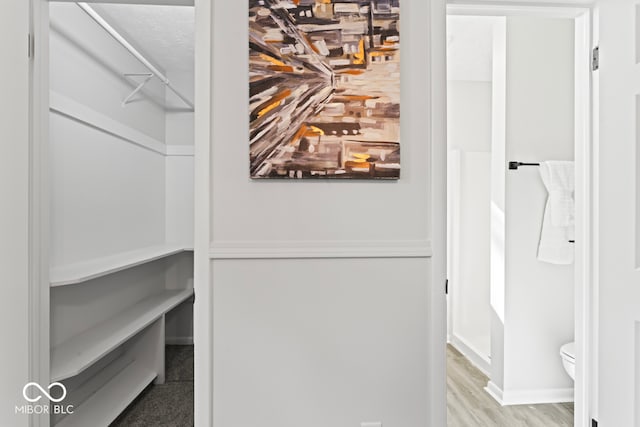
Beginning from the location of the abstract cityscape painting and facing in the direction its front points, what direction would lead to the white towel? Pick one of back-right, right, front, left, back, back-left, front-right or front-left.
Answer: back-left

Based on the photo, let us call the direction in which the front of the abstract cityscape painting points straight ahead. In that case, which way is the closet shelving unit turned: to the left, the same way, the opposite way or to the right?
to the left

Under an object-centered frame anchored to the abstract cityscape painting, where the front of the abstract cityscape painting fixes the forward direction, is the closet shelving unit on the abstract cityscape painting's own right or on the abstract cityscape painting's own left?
on the abstract cityscape painting's own right

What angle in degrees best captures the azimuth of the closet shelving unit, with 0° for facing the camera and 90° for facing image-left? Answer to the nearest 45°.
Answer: approximately 315°

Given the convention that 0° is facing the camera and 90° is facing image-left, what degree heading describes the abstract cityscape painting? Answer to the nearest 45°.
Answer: approximately 0°

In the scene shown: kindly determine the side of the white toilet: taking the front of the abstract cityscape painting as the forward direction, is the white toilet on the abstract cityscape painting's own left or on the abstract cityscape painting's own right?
on the abstract cityscape painting's own left

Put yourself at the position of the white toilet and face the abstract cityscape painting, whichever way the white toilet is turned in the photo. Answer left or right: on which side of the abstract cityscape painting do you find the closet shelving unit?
right
